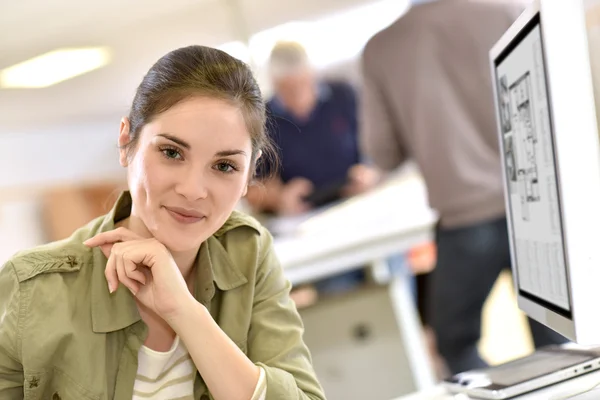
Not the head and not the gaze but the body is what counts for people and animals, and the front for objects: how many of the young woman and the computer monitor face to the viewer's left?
1

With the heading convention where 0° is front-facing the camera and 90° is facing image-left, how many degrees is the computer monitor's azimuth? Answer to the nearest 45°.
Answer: approximately 90°

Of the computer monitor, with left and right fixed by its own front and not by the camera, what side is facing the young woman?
front

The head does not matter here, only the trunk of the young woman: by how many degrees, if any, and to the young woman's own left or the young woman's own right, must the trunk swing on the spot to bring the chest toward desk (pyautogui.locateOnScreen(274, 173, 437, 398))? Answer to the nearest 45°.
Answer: approximately 135° to the young woman's own left

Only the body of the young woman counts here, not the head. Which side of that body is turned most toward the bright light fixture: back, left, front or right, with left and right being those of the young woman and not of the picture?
back

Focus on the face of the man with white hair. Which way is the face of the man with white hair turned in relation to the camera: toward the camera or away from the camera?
toward the camera

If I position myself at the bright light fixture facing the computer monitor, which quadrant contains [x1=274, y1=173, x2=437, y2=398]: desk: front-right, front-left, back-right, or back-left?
front-left

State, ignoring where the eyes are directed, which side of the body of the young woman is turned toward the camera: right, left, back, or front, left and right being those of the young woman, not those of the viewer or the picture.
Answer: front

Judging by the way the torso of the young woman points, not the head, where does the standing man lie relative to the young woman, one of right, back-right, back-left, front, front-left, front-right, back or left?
back-left

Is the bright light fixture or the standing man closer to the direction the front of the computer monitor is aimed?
the bright light fixture

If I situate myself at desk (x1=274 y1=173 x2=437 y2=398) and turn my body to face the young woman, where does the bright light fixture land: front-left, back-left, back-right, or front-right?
back-right

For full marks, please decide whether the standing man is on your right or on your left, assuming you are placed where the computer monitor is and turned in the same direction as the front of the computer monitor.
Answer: on your right
